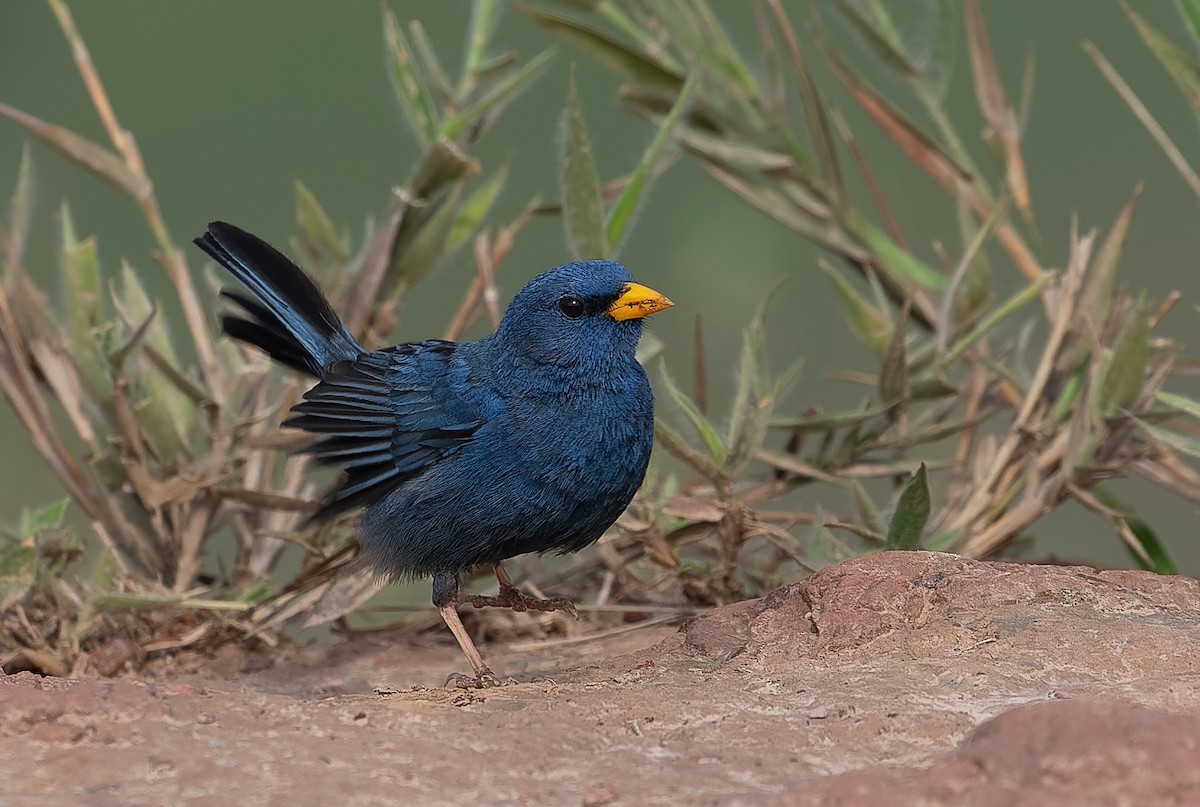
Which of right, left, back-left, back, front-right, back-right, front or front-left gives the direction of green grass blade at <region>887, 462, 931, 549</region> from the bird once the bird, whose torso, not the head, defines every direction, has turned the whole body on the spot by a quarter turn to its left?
right

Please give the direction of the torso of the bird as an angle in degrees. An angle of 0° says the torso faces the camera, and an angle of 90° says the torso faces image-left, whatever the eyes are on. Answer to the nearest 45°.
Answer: approximately 270°

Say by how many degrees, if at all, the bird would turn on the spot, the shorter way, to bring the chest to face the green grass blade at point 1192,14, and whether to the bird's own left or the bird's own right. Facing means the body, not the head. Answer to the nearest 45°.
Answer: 0° — it already faces it

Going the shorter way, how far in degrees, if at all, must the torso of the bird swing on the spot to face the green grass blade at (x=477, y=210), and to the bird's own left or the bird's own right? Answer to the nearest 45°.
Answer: approximately 90° to the bird's own left

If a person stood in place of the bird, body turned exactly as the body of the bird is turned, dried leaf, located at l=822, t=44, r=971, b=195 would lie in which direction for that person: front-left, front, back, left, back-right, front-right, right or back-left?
front-left

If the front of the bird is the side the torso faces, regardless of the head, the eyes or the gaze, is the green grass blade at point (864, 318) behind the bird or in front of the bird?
in front

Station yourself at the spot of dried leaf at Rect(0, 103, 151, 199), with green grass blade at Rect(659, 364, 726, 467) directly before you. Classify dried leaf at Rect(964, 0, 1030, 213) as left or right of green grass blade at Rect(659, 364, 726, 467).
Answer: left

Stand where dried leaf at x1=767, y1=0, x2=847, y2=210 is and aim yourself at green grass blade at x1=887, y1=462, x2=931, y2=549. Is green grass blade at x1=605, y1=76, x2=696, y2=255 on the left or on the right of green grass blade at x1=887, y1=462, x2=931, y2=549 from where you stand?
right

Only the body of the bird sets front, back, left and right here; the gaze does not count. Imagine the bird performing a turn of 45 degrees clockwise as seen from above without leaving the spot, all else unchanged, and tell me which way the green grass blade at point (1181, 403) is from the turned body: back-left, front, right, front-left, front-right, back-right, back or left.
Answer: front-left

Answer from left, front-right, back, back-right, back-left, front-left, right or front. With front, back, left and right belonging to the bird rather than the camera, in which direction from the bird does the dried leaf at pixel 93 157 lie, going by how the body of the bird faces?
back-left

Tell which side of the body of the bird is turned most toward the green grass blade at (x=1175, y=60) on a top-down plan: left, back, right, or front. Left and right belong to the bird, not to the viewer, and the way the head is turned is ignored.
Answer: front

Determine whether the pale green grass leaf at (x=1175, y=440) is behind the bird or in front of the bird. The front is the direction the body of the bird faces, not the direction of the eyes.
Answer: in front

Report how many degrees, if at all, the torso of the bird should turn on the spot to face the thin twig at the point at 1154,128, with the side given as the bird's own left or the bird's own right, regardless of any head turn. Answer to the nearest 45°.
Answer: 0° — it already faces it
